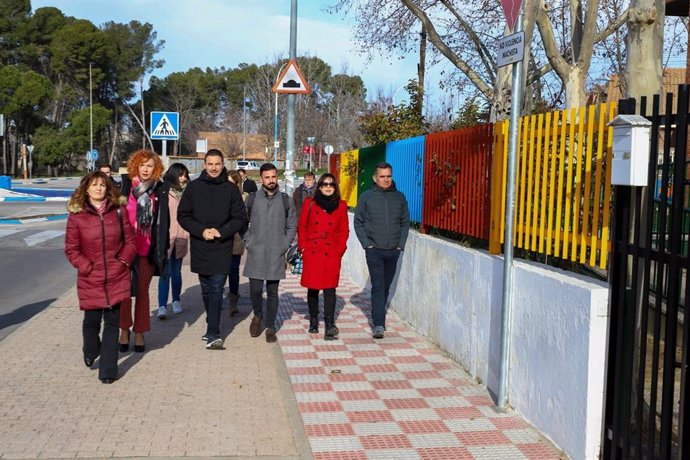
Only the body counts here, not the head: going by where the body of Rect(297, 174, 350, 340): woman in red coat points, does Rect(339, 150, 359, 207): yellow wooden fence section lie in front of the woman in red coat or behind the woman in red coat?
behind

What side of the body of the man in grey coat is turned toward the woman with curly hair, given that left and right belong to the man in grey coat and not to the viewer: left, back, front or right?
right

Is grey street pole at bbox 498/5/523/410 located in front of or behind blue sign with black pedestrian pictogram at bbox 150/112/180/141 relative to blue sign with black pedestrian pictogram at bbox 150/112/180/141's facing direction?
in front

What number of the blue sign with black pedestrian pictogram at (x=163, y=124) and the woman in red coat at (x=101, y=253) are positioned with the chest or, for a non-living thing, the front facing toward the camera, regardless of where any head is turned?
2

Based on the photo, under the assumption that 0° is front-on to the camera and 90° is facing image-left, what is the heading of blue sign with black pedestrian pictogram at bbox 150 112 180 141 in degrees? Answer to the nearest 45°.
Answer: approximately 0°

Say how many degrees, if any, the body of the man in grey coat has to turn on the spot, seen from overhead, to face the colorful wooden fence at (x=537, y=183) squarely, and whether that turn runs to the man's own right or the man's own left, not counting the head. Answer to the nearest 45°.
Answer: approximately 45° to the man's own left

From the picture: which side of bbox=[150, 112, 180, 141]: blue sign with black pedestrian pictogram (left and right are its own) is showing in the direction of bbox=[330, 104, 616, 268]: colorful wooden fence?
front

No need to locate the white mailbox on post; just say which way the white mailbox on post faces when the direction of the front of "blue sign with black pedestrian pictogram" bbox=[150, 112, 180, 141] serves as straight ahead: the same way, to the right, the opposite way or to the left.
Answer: to the right
